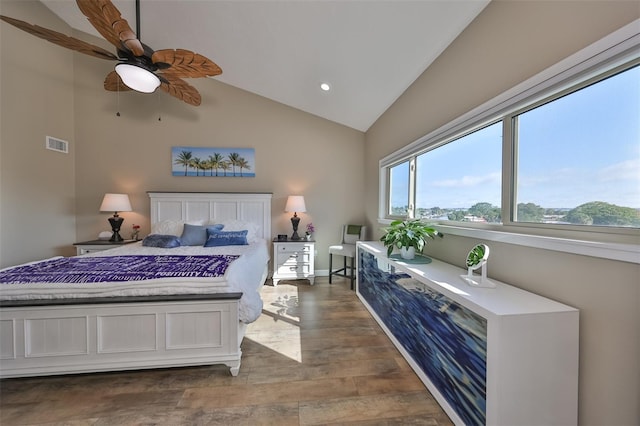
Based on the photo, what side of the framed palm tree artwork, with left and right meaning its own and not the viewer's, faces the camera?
front

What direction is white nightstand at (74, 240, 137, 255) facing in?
toward the camera

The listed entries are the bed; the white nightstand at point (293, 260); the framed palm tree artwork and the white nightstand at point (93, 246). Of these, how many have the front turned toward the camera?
4

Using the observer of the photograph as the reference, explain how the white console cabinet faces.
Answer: facing the viewer and to the left of the viewer

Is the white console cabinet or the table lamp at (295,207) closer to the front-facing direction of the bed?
the white console cabinet

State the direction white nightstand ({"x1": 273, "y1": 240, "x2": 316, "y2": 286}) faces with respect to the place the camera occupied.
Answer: facing the viewer

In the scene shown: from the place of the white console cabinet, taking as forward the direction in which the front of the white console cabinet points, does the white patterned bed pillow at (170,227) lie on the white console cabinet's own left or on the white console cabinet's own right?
on the white console cabinet's own right

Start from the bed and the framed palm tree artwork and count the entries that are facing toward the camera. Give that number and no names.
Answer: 2
